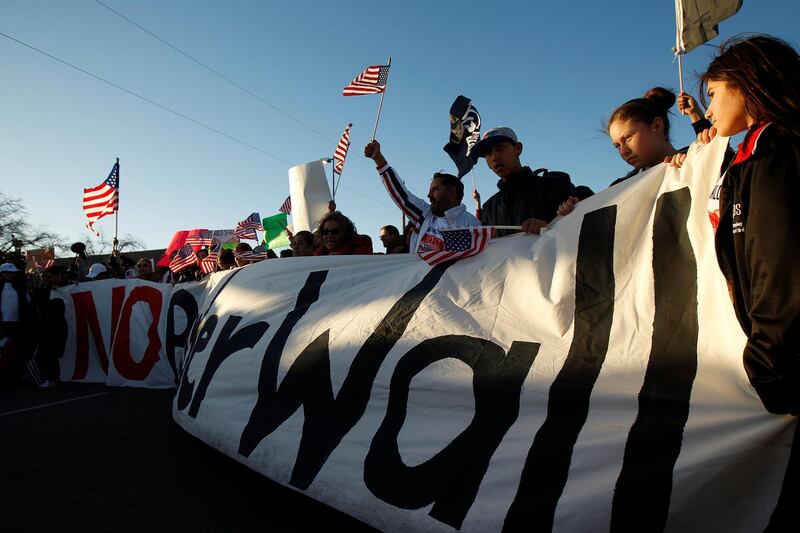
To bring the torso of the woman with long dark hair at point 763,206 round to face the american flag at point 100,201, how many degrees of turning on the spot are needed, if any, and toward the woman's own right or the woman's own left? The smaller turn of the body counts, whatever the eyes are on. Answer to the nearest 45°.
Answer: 0° — they already face it

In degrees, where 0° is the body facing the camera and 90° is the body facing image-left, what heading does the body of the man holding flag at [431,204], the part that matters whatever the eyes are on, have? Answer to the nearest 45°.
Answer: approximately 45°

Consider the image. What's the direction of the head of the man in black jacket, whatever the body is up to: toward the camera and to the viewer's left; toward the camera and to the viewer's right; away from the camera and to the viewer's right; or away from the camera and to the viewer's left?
toward the camera and to the viewer's left

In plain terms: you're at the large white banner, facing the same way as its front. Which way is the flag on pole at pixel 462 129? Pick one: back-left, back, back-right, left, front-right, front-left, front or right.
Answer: back-right

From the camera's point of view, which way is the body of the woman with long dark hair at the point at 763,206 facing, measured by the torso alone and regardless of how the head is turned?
to the viewer's left

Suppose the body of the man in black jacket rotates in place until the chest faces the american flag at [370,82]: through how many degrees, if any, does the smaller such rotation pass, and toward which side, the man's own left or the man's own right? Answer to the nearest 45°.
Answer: approximately 90° to the man's own right

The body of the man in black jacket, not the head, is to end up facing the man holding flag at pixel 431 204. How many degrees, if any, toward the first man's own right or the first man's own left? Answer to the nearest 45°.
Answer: approximately 90° to the first man's own right

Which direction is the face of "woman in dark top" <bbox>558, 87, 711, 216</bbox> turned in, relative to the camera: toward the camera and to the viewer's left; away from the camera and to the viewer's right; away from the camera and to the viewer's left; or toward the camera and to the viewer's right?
toward the camera and to the viewer's left

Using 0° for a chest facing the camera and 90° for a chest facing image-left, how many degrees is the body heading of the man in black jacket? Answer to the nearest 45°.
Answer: approximately 45°

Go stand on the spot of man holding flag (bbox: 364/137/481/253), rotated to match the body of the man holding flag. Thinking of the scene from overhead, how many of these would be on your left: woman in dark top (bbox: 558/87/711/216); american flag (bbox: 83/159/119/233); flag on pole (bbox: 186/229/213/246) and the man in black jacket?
2

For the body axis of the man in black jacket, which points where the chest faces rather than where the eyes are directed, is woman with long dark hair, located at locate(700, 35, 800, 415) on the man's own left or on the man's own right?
on the man's own left

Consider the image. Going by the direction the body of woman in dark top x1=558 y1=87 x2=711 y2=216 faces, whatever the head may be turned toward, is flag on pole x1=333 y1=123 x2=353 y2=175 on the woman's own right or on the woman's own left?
on the woman's own right
